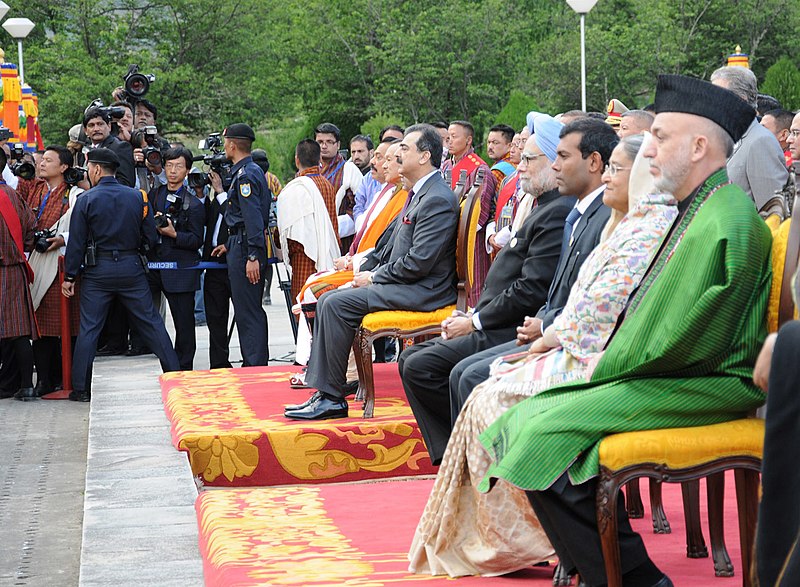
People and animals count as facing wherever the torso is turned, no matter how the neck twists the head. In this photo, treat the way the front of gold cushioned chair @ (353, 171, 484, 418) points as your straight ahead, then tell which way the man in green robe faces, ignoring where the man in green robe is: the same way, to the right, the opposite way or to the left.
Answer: the same way

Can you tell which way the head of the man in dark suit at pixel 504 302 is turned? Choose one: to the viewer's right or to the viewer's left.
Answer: to the viewer's left

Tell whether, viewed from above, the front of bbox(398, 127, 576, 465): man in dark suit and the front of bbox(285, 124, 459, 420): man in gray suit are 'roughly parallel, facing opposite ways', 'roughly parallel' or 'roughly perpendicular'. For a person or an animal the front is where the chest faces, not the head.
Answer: roughly parallel

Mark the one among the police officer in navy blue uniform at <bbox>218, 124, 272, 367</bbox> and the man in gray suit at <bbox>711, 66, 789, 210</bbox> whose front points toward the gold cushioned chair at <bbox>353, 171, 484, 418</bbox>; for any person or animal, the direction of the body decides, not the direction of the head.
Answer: the man in gray suit

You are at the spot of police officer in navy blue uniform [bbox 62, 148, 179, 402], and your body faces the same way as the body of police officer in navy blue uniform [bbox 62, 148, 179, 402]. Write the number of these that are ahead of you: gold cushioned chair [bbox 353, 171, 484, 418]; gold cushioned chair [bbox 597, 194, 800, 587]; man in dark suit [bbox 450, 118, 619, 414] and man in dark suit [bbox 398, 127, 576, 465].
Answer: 0

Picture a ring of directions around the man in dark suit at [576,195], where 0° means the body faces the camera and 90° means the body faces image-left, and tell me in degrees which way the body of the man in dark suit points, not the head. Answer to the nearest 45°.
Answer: approximately 90°

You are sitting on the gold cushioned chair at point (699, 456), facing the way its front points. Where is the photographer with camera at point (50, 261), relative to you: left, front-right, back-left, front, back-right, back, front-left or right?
front-right

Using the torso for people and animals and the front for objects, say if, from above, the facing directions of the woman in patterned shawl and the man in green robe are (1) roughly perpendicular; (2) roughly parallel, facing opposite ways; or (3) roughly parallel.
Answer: roughly parallel

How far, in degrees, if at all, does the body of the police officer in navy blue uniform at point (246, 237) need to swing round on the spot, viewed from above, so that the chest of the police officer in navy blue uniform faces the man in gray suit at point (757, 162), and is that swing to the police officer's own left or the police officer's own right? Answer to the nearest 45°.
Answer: approximately 135° to the police officer's own left

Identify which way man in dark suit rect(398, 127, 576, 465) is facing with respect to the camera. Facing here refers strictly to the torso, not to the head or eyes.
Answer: to the viewer's left

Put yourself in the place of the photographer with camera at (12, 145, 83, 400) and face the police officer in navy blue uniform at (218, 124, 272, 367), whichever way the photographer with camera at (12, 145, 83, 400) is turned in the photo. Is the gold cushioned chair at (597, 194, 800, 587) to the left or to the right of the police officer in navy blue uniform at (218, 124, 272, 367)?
right

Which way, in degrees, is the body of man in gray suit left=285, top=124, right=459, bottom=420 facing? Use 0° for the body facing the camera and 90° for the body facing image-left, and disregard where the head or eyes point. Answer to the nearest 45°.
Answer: approximately 90°

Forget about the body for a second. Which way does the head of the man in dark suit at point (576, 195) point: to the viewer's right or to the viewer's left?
to the viewer's left

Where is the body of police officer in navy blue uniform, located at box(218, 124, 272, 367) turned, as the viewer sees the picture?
to the viewer's left

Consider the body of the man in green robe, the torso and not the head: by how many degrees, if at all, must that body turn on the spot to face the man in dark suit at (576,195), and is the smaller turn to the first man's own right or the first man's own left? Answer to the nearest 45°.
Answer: approximately 90° to the first man's own right

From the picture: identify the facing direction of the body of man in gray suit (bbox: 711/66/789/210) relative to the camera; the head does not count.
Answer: to the viewer's left

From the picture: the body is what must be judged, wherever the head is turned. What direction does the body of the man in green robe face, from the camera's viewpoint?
to the viewer's left

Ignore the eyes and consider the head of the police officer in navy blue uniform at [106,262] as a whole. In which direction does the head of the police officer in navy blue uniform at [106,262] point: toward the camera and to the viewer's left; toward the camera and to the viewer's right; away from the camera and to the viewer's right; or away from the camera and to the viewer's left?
away from the camera and to the viewer's left
